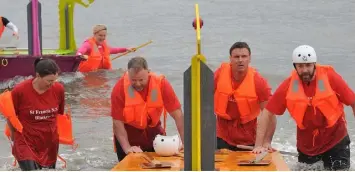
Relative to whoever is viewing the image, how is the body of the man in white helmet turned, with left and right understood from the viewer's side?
facing the viewer

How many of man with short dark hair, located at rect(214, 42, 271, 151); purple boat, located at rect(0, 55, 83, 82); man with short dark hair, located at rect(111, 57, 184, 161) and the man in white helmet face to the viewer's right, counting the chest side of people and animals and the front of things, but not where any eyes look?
1

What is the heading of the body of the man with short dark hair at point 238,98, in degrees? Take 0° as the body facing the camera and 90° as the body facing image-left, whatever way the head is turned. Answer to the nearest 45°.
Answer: approximately 0°

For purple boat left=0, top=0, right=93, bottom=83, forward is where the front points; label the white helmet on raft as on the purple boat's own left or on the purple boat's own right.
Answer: on the purple boat's own right

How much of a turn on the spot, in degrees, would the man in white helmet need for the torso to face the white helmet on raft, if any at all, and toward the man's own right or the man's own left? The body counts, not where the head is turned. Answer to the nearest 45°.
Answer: approximately 90° to the man's own right

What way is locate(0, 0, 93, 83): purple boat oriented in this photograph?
to the viewer's right

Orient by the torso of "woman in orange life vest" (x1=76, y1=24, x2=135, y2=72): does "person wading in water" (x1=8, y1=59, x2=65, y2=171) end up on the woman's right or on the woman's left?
on the woman's right

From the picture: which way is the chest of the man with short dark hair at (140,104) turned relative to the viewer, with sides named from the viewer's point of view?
facing the viewer
